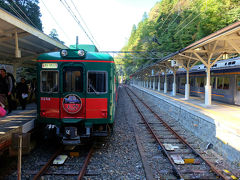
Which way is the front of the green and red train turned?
toward the camera

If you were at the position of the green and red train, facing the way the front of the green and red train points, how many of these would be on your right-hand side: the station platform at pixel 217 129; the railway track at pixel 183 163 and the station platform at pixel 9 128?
1

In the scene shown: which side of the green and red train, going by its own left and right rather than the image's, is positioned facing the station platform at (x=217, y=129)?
left

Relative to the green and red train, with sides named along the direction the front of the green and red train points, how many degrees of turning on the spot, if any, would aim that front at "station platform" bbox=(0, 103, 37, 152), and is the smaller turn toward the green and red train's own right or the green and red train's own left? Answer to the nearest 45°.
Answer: approximately 90° to the green and red train's own right

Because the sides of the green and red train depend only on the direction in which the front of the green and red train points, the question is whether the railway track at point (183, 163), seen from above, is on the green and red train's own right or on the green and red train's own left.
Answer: on the green and red train's own left

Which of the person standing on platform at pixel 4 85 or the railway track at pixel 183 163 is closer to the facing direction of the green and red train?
the railway track
